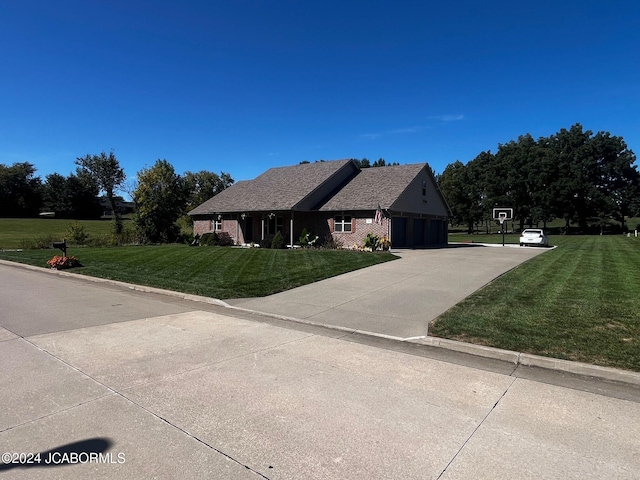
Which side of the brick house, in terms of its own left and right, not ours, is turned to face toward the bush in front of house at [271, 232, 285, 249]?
front

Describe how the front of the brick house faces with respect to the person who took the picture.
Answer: facing the viewer and to the left of the viewer

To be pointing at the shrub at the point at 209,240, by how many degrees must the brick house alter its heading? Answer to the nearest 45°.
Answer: approximately 45° to its right

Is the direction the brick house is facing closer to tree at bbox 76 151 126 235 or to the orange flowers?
the orange flowers

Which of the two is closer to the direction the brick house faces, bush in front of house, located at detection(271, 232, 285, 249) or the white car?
the bush in front of house

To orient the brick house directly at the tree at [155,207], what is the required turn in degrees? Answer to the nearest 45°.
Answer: approximately 90° to its right

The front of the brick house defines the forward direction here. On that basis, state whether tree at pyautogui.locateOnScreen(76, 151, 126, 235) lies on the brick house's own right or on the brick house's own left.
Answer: on the brick house's own right

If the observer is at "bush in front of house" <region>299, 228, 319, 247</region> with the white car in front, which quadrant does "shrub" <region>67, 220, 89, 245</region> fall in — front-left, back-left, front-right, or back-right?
back-left

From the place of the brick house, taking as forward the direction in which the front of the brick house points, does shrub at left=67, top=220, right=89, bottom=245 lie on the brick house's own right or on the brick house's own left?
on the brick house's own right
